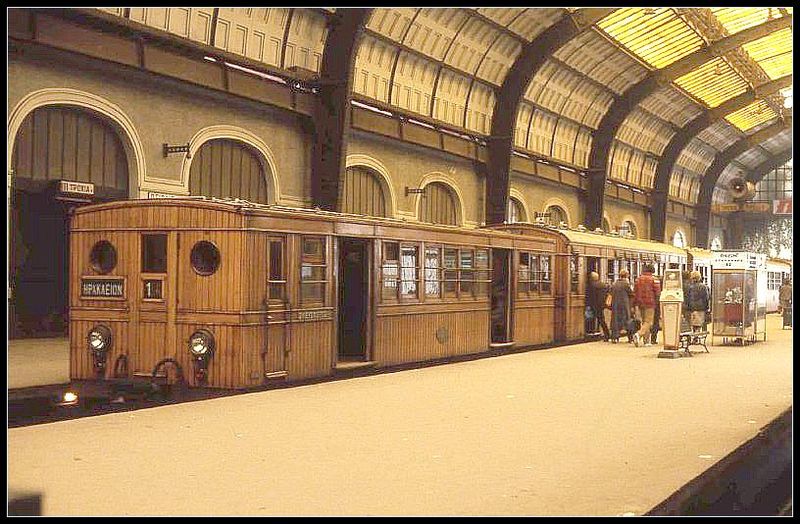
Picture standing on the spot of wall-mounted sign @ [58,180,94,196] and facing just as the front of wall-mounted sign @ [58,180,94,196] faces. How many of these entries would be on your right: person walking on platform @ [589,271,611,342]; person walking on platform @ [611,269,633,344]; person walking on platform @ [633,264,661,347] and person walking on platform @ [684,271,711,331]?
0

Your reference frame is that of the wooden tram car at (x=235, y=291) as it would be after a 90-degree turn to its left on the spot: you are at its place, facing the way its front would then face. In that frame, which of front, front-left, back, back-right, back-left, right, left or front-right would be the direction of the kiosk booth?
left

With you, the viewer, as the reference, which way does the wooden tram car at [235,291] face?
facing the viewer and to the left of the viewer

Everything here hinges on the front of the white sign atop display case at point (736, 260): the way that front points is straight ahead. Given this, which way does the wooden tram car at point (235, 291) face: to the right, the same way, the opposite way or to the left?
the same way

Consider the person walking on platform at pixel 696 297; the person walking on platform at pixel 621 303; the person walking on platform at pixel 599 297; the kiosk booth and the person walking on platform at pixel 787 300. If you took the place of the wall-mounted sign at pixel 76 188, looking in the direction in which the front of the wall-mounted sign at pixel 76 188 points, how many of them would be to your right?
0

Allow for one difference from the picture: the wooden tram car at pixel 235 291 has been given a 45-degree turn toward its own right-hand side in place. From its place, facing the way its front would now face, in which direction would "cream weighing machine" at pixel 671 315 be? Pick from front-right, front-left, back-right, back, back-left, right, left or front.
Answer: back-right

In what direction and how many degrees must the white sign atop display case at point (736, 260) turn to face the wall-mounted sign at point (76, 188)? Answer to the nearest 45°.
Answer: approximately 45° to its right

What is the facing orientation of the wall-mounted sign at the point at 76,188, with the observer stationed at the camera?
facing the viewer

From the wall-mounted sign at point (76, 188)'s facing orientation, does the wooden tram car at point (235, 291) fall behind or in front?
in front

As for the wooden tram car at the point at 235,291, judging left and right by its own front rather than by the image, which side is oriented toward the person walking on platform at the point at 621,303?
back

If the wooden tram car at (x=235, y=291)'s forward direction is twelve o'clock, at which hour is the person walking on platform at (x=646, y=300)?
The person walking on platform is roughly at 6 o'clock from the wooden tram car.

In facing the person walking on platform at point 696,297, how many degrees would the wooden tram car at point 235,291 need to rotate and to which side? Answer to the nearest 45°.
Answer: approximately 180°

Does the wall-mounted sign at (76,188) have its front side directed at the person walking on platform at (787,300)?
no

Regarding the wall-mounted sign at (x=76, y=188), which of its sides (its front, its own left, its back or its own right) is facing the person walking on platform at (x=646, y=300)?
left
